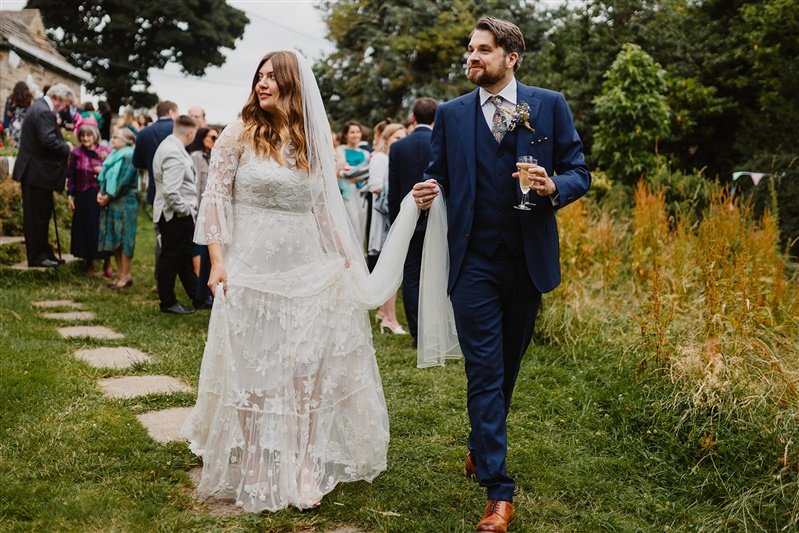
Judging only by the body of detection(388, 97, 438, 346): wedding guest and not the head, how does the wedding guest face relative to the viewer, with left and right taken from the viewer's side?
facing away from the viewer and to the left of the viewer

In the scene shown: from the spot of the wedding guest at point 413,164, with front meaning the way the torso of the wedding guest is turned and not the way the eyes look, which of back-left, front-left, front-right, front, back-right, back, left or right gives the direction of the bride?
back-left

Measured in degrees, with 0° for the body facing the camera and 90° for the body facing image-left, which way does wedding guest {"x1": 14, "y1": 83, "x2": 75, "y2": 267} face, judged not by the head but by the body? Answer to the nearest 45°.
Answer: approximately 270°

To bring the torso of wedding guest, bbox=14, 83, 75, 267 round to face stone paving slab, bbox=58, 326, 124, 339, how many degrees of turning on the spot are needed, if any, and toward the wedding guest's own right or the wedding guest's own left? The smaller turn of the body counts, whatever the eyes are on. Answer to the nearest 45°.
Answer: approximately 90° to the wedding guest's own right

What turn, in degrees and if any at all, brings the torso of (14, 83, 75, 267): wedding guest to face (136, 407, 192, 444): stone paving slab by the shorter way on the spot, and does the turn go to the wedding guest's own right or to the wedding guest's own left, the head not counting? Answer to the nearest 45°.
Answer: approximately 90° to the wedding guest's own right

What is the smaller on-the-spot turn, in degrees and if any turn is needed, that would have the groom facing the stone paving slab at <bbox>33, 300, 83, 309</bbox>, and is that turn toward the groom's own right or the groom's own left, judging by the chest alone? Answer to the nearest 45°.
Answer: approximately 135° to the groom's own right

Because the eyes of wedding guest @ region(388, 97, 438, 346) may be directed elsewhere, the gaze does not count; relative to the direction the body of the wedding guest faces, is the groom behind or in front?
behind
